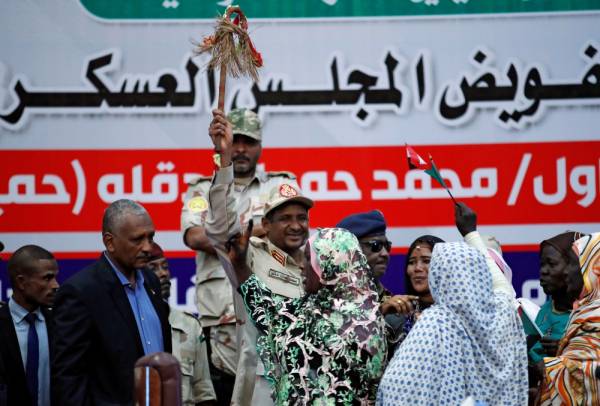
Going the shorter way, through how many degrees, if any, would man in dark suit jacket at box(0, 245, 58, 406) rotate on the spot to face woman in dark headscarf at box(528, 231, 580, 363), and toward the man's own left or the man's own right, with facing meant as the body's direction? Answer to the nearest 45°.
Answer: approximately 45° to the man's own left

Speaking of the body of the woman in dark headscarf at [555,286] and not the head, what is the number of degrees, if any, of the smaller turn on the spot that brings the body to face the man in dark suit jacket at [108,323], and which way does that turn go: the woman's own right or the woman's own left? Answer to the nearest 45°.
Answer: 0° — they already face them

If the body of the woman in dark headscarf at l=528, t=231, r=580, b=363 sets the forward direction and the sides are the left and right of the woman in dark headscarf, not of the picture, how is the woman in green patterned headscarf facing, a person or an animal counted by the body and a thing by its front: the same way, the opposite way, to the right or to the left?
to the right

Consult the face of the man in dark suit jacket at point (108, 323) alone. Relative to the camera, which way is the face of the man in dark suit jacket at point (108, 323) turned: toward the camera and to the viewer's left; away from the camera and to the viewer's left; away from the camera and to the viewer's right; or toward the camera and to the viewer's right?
toward the camera and to the viewer's right

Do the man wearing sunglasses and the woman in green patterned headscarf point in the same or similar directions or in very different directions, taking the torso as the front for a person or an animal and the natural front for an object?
very different directions

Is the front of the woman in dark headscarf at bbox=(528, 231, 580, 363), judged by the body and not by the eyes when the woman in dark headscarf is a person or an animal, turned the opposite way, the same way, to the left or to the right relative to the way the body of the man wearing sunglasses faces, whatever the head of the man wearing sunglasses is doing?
to the right

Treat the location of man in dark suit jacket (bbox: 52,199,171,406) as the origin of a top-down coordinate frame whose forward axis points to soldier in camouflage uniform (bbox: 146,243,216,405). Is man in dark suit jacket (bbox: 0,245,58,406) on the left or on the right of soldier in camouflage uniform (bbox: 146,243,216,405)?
left
